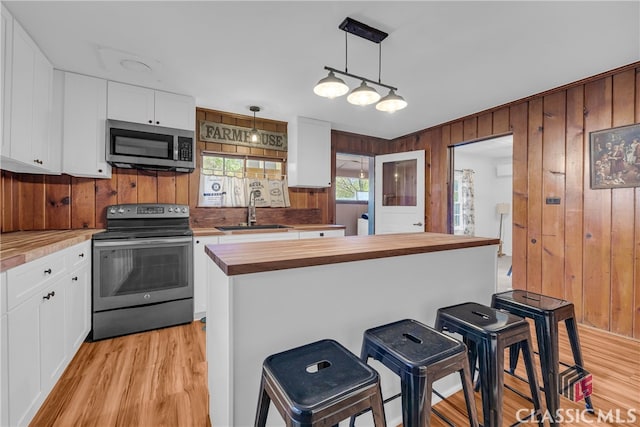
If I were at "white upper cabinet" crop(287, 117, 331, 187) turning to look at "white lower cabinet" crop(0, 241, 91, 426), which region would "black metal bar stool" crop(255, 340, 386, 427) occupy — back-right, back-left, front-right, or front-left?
front-left

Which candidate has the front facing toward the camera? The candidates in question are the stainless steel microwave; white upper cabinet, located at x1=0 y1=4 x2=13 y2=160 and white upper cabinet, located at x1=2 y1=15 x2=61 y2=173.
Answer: the stainless steel microwave

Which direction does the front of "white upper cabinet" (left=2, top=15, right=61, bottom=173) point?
to the viewer's right

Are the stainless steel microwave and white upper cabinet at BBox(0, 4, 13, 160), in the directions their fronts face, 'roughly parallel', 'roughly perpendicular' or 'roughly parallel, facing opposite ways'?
roughly perpendicular

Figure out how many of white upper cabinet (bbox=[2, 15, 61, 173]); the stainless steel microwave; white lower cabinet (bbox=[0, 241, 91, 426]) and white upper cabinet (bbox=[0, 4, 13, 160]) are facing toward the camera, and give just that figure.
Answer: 1

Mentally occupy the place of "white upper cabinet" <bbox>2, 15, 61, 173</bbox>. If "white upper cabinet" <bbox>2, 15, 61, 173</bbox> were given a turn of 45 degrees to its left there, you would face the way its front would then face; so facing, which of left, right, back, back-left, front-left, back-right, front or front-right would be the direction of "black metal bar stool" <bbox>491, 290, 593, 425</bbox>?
right

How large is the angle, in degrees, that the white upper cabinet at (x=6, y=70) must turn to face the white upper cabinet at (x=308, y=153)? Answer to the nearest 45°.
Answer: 0° — it already faces it

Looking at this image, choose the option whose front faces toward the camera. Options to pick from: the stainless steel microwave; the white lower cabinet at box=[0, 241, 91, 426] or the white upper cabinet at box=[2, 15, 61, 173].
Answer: the stainless steel microwave

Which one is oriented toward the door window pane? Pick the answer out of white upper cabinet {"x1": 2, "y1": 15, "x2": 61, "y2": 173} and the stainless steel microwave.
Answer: the white upper cabinet

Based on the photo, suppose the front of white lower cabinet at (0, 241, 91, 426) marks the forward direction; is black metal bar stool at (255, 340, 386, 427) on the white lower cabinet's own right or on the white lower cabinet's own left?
on the white lower cabinet's own right

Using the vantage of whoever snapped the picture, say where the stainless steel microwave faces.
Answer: facing the viewer

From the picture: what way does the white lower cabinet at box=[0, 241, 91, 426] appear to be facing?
to the viewer's right

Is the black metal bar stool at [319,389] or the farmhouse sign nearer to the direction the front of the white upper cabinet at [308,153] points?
the black metal bar stool
